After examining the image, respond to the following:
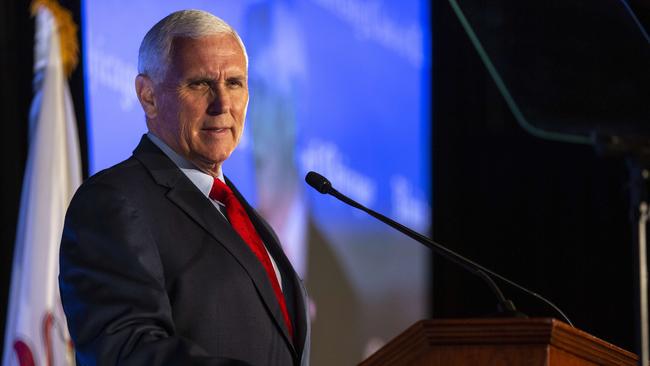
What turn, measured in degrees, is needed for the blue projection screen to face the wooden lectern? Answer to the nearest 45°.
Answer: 0° — it already faces it

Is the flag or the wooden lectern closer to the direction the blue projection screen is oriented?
the wooden lectern

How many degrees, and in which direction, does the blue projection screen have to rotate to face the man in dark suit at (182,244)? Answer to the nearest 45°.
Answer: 0° — it already faces them

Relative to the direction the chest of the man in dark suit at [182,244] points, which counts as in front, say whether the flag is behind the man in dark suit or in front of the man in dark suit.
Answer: behind

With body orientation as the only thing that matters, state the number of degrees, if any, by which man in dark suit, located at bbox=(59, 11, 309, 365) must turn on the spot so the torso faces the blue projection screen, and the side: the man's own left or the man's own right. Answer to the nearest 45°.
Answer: approximately 135° to the man's own left

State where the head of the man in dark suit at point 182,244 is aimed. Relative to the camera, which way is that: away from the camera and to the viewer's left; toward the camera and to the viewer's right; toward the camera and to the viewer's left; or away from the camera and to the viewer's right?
toward the camera and to the viewer's right

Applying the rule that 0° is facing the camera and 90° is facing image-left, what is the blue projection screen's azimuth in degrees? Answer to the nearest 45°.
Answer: approximately 0°

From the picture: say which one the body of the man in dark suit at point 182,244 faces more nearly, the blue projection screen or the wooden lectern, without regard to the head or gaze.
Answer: the wooden lectern
